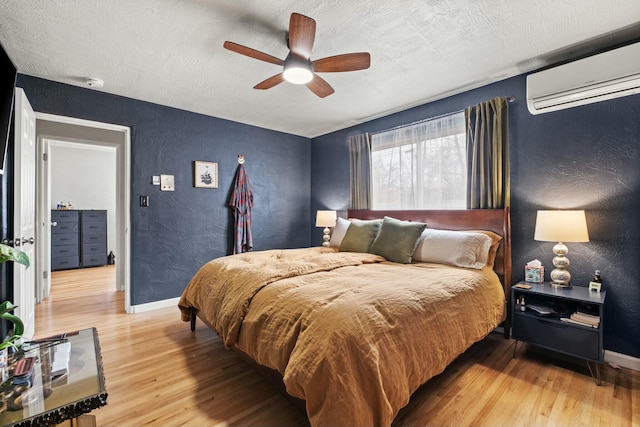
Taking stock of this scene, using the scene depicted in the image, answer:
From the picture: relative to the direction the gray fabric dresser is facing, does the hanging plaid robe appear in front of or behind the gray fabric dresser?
in front

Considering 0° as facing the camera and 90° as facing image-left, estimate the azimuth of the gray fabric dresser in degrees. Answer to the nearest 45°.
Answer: approximately 0°

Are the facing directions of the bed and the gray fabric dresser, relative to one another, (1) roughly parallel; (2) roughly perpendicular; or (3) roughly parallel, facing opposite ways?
roughly perpendicular

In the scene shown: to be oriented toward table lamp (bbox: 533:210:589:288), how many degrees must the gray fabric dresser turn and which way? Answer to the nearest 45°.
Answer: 0° — it already faces it

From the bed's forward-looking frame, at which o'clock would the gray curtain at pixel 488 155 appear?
The gray curtain is roughly at 6 o'clock from the bed.

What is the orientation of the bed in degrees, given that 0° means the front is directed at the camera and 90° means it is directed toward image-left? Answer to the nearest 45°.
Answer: approximately 45°

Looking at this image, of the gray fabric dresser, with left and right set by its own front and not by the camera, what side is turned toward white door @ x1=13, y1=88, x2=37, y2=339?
front

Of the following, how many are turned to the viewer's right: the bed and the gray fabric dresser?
0

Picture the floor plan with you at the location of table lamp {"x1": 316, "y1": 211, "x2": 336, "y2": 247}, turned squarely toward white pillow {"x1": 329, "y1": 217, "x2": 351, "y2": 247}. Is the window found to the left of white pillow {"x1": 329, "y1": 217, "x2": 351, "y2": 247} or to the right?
left

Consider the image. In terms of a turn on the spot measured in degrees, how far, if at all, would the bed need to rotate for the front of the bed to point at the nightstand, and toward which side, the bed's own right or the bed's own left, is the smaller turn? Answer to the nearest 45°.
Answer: approximately 135° to the bed's own left

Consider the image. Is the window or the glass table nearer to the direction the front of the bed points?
the glass table

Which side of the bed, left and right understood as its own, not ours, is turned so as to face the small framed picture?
right

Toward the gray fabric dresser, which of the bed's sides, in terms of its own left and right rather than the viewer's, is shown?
right
